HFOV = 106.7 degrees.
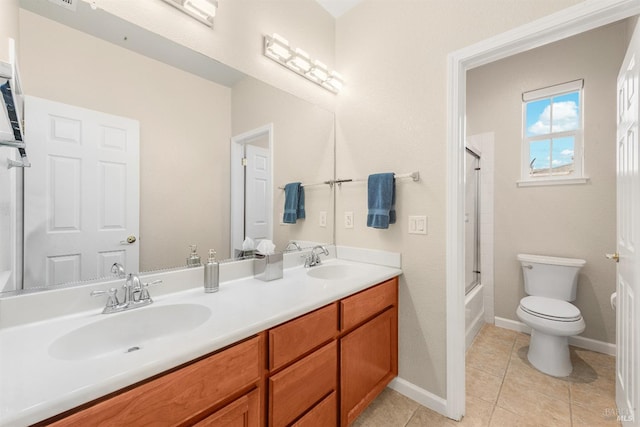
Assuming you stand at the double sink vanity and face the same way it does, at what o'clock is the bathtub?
The bathtub is roughly at 10 o'clock from the double sink vanity.

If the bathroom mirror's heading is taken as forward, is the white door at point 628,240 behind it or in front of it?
in front

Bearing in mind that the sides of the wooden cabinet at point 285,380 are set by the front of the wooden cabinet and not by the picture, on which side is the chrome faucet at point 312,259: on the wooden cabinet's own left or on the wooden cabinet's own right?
on the wooden cabinet's own left

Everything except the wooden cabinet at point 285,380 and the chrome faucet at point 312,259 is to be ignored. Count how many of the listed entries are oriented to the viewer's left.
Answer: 0

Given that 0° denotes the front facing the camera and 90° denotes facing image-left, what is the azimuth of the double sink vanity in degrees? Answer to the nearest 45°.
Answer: approximately 315°
